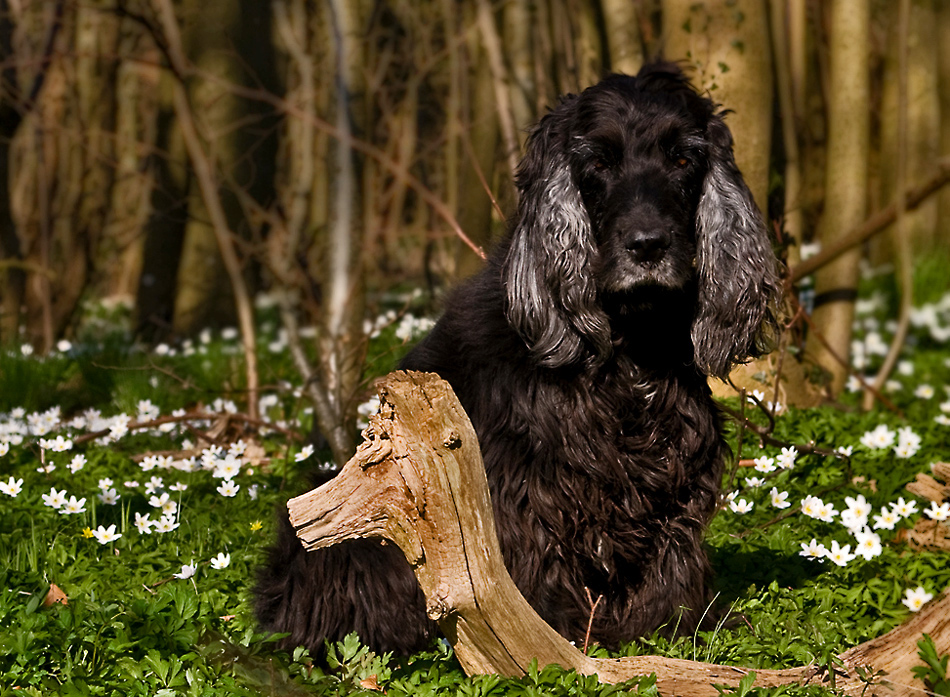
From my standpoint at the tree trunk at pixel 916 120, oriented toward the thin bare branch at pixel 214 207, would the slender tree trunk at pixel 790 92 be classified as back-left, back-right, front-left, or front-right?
front-left

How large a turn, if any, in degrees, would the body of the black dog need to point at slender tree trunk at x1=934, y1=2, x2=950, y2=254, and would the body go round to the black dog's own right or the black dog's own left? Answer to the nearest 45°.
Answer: approximately 90° to the black dog's own left

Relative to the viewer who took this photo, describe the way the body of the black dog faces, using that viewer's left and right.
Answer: facing the viewer and to the right of the viewer

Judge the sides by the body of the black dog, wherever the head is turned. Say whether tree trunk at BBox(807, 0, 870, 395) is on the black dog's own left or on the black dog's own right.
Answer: on the black dog's own left

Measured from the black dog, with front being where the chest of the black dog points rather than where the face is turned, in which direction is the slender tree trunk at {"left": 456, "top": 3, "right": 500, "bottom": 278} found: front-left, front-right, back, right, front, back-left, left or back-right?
back-left

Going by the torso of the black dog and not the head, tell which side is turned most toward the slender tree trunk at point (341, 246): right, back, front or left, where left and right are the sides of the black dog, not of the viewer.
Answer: back

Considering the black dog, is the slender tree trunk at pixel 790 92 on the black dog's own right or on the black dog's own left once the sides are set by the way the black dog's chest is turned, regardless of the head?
on the black dog's own left

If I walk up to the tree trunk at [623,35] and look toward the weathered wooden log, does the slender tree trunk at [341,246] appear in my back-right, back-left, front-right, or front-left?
front-right

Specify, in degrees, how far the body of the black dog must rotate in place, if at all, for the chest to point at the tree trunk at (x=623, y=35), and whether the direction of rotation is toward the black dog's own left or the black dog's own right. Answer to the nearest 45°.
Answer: approximately 135° to the black dog's own left

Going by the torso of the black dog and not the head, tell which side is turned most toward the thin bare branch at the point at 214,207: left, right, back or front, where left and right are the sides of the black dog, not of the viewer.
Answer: back

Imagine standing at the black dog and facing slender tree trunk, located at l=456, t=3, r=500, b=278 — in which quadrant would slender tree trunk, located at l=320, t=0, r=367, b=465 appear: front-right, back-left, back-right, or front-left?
front-left
